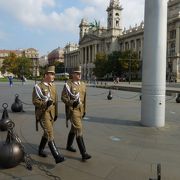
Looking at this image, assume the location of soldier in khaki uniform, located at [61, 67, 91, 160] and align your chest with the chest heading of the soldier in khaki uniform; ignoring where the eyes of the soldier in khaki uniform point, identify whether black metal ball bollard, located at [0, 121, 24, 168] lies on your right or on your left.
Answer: on your right

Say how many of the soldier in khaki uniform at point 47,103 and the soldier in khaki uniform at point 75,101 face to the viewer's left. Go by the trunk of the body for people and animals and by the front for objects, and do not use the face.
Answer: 0

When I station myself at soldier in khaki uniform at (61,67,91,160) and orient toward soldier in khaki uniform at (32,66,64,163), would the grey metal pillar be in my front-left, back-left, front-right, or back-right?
back-right

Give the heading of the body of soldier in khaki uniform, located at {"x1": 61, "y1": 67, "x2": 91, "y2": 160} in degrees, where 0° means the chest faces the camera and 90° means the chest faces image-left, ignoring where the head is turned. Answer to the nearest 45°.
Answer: approximately 315°

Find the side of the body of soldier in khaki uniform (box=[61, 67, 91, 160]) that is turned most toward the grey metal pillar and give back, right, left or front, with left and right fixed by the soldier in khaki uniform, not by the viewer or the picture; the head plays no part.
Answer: left

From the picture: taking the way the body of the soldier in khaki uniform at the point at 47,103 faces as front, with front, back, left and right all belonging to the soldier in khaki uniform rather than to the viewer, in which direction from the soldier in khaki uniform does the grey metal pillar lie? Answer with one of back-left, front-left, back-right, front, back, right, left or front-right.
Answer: left

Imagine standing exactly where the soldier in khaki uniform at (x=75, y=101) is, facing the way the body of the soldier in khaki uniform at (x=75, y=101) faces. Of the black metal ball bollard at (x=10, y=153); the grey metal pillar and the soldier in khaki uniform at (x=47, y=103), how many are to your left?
1
